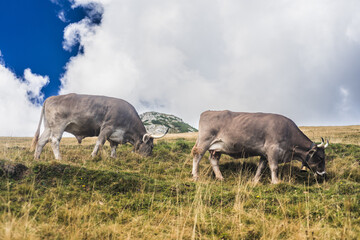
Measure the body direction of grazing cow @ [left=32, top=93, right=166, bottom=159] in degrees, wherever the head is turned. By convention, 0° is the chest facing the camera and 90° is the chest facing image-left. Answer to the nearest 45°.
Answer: approximately 270°

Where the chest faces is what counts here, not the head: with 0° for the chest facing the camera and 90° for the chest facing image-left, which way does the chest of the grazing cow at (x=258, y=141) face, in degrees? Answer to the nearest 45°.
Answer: approximately 270°

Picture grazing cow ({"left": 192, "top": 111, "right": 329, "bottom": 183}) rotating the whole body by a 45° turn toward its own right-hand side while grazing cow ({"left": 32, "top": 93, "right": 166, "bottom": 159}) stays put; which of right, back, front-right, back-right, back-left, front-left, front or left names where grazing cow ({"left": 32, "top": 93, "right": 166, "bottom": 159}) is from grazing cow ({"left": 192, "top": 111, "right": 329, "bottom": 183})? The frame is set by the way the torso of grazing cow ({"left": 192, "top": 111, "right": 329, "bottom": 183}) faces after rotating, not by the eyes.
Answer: back-right
